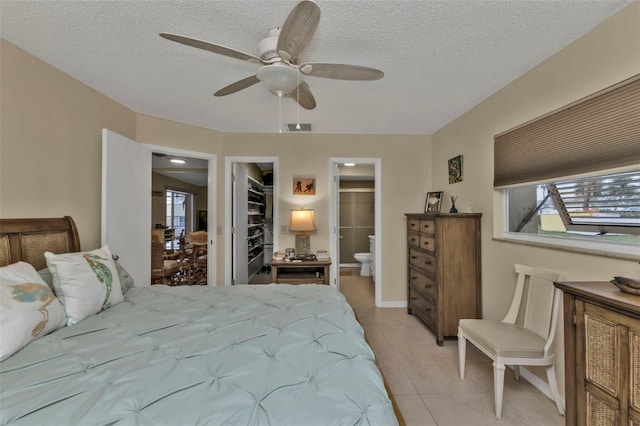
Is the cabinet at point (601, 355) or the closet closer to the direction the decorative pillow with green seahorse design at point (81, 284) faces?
the cabinet

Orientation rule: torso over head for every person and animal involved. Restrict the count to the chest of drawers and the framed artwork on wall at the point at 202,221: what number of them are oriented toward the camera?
1

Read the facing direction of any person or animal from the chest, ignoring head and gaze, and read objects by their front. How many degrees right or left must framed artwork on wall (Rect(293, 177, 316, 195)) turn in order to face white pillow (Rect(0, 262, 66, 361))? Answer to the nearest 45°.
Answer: approximately 45° to its right

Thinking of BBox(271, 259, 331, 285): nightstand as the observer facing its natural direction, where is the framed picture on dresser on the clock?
The framed picture on dresser is roughly at 9 o'clock from the nightstand.

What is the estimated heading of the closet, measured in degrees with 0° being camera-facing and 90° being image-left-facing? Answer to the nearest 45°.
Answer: approximately 315°

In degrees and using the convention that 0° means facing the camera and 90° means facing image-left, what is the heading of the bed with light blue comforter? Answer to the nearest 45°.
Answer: approximately 270°

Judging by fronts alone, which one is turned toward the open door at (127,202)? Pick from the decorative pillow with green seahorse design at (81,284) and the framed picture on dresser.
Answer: the framed picture on dresser

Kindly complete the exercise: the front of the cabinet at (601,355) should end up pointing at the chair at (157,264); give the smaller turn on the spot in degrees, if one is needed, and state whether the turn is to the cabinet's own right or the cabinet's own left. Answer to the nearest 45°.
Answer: approximately 45° to the cabinet's own right

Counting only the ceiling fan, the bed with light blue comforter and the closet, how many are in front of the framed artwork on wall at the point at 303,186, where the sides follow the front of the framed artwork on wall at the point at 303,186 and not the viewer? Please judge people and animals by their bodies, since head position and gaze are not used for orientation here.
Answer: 2

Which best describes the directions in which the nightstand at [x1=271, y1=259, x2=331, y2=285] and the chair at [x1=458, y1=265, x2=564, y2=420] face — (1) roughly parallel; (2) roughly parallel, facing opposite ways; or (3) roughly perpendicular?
roughly perpendicular

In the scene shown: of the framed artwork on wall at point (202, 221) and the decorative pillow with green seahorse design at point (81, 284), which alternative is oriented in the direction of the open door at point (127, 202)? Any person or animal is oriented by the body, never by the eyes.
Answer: the framed artwork on wall
